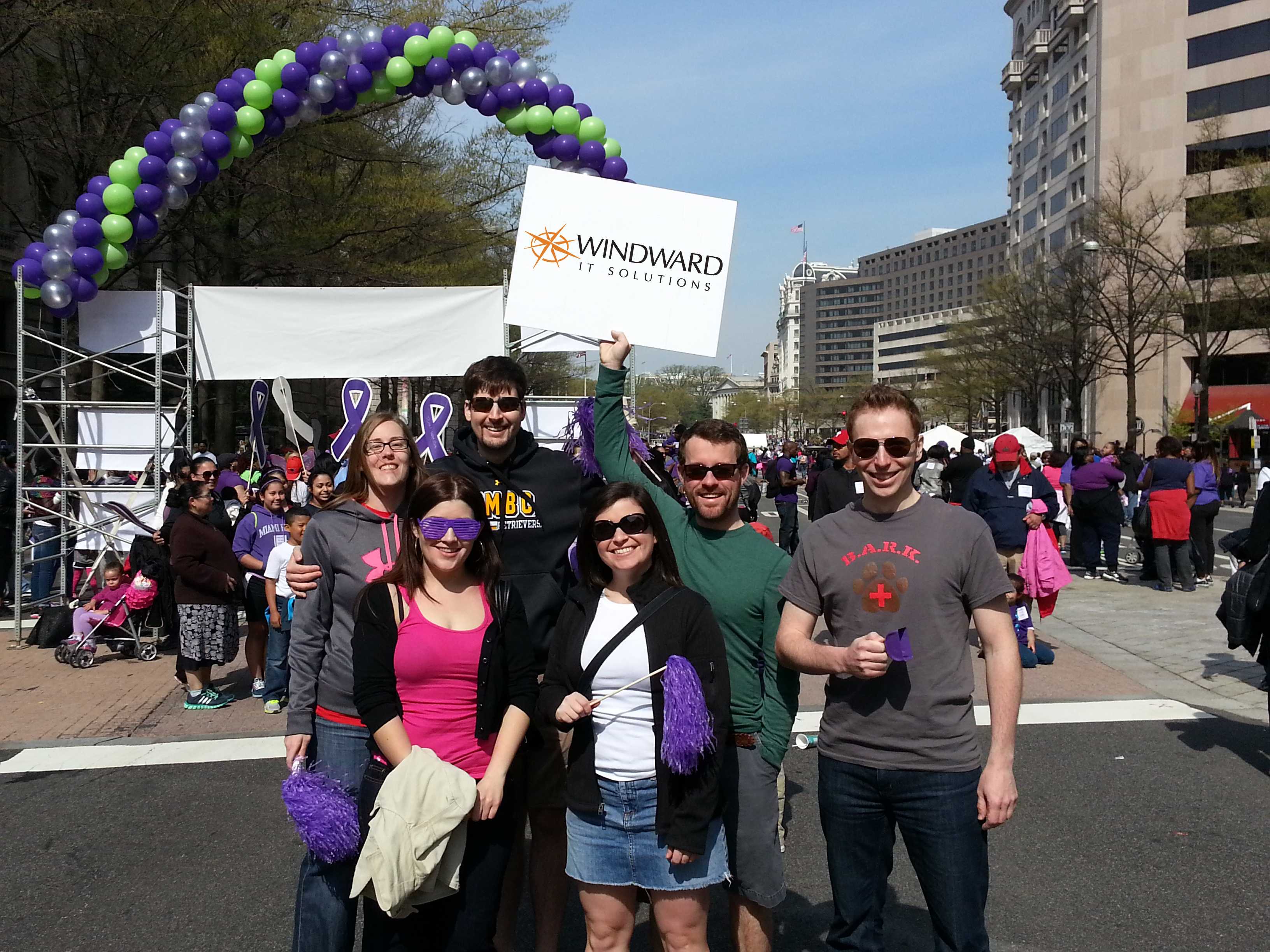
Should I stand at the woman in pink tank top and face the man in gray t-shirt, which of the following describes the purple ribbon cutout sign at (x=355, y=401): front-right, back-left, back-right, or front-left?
back-left

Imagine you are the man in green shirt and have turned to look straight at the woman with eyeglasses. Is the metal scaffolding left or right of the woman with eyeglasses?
right

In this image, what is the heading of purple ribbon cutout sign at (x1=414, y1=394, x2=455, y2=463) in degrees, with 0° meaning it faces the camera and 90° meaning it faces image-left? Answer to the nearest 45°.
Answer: approximately 0°

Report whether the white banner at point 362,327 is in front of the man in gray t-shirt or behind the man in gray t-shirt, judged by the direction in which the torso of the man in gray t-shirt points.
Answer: behind

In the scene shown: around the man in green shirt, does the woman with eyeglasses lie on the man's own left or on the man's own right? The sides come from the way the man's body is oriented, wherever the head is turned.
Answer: on the man's own right

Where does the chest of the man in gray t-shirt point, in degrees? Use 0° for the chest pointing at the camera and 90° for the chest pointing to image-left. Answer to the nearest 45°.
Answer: approximately 0°

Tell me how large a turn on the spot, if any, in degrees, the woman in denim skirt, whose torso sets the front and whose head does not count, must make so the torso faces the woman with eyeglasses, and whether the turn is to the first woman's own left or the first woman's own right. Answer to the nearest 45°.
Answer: approximately 90° to the first woman's own right

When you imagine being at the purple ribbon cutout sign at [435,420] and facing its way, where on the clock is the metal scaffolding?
The metal scaffolding is roughly at 4 o'clock from the purple ribbon cutout sign.

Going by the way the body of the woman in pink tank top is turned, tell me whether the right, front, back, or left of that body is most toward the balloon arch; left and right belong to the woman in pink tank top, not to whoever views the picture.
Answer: back
